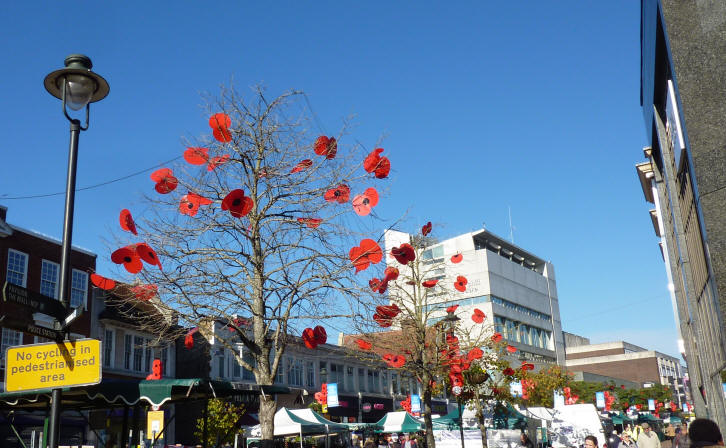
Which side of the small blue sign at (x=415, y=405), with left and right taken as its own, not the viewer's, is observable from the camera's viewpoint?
front

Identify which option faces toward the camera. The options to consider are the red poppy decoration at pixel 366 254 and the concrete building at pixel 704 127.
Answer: the red poppy decoration

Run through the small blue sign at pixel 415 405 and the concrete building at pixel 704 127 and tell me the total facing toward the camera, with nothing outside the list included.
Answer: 1

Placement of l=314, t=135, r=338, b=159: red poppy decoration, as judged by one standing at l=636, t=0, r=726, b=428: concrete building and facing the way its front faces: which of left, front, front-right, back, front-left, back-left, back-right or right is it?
front

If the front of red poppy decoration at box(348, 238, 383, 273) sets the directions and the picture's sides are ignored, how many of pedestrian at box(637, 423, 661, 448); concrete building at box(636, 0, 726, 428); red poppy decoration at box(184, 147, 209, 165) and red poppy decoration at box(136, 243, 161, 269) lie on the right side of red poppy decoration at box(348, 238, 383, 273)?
2

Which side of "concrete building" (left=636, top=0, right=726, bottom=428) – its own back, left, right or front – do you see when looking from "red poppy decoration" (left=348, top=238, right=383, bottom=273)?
front

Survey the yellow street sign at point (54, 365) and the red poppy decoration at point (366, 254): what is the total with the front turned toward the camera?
2

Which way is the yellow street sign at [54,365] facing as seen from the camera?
toward the camera

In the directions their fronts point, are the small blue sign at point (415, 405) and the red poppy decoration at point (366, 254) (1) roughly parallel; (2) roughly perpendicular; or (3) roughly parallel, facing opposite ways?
roughly parallel

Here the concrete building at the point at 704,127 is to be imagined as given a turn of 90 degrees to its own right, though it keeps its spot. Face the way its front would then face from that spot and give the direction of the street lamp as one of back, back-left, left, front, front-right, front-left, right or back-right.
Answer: back-left

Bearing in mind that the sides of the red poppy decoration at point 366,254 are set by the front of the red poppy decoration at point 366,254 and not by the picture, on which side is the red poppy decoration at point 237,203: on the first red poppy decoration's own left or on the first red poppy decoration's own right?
on the first red poppy decoration's own right

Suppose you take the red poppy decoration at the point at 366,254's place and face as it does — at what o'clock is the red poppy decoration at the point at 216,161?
the red poppy decoration at the point at 216,161 is roughly at 3 o'clock from the red poppy decoration at the point at 366,254.

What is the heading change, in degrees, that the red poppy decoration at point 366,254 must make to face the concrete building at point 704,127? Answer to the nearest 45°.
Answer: approximately 90° to its left

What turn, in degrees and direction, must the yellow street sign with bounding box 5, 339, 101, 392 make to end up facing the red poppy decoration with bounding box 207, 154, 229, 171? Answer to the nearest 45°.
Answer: approximately 135° to its left

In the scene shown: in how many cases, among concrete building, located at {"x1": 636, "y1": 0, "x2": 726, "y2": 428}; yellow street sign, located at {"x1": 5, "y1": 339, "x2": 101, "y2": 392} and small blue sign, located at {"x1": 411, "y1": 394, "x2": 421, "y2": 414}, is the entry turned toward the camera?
2
